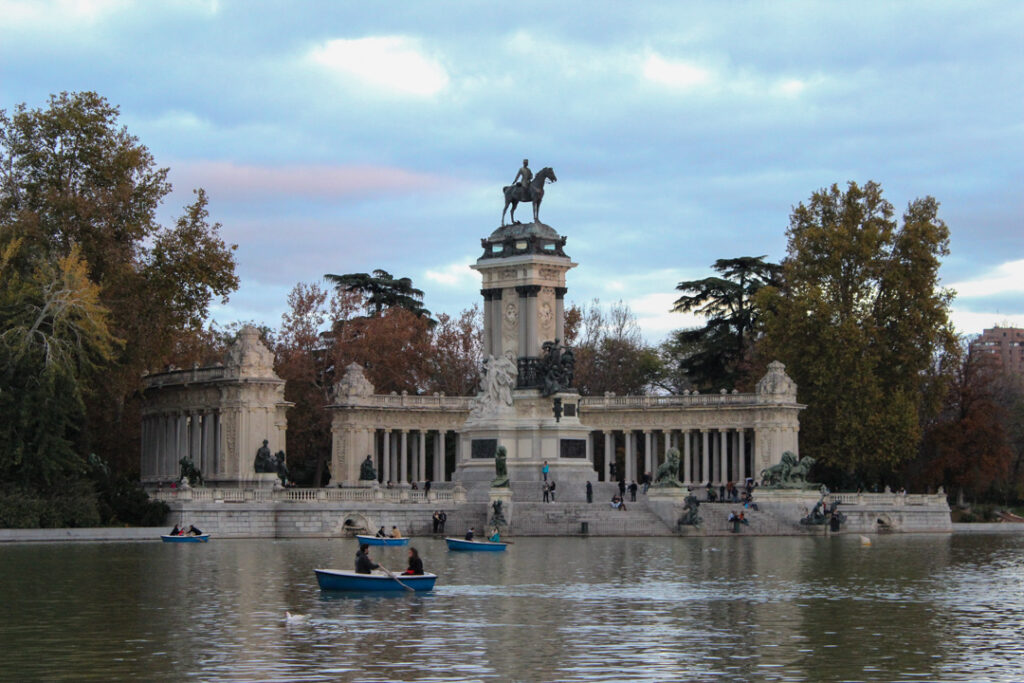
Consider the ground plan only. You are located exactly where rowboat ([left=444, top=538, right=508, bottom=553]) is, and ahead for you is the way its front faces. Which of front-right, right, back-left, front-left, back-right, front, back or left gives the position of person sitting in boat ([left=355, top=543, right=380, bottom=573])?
left

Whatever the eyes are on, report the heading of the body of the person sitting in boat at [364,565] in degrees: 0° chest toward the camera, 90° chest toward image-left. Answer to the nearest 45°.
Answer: approximately 270°

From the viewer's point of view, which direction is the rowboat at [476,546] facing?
to the viewer's left

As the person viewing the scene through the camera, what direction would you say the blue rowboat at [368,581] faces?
facing to the left of the viewer

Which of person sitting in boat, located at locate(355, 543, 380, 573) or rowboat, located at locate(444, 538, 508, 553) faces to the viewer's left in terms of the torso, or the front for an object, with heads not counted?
the rowboat

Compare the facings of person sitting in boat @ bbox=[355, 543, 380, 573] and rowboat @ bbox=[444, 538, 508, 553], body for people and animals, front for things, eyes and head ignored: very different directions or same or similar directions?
very different directions

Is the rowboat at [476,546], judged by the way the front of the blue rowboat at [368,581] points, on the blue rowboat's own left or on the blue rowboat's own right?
on the blue rowboat's own right

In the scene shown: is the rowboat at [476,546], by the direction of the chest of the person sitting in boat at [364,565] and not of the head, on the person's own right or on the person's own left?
on the person's own left

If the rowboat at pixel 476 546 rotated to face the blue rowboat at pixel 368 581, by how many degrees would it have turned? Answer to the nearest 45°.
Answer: approximately 90° to its left
